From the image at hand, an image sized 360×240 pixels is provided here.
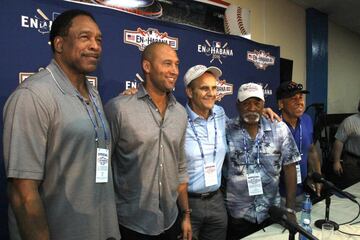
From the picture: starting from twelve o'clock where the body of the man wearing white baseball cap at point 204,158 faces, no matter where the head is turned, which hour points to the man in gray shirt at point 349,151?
The man in gray shirt is roughly at 9 o'clock from the man wearing white baseball cap.

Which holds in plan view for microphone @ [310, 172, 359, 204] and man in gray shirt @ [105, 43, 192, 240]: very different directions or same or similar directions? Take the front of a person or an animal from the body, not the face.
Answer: very different directions

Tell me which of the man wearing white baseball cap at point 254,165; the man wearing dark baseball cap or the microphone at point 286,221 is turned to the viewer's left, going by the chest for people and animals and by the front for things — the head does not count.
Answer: the microphone

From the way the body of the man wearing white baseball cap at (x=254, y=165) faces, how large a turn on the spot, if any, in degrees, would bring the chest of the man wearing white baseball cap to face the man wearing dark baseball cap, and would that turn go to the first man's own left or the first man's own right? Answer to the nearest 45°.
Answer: approximately 135° to the first man's own left

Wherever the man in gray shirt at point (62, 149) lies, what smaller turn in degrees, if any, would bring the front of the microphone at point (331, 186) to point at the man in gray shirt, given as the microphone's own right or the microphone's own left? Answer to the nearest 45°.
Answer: approximately 45° to the microphone's own left

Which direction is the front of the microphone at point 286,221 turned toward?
to the viewer's left

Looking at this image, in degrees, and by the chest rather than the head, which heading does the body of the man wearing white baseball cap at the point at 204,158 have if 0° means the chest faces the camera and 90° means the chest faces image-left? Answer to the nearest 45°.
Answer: approximately 315°

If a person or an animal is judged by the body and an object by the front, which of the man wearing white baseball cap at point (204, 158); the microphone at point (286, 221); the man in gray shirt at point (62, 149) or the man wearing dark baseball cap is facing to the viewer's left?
the microphone

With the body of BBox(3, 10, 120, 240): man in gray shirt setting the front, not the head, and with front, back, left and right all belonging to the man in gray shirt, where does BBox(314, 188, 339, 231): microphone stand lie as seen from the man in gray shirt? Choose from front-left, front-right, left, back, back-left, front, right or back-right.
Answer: front-left

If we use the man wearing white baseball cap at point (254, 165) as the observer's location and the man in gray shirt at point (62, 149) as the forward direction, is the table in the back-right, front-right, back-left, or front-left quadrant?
back-left

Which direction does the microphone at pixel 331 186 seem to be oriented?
to the viewer's left
